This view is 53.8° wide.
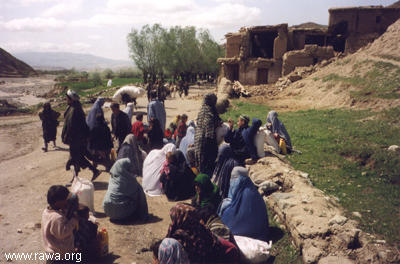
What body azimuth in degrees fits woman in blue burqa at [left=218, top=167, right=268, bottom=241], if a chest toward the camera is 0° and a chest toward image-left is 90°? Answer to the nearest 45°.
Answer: approximately 90°

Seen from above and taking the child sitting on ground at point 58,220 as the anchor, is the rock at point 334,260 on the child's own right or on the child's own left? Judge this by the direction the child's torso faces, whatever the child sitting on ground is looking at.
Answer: on the child's own right

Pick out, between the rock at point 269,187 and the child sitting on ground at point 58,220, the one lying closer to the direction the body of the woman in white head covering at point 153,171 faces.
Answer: the rock

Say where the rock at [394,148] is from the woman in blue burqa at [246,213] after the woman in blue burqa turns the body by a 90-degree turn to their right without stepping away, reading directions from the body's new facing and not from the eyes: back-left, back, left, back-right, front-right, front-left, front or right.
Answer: front-right

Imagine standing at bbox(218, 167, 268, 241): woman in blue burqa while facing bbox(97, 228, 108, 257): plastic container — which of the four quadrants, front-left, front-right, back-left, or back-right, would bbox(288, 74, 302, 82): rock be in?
back-right

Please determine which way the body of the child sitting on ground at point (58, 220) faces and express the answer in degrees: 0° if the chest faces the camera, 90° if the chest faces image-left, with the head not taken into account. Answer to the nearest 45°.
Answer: approximately 225°

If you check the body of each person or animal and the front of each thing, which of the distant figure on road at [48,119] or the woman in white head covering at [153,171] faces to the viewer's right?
the woman in white head covering

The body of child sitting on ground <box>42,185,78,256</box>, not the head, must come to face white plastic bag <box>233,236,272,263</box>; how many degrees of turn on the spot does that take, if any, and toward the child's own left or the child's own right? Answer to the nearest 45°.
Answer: approximately 45° to the child's own right
